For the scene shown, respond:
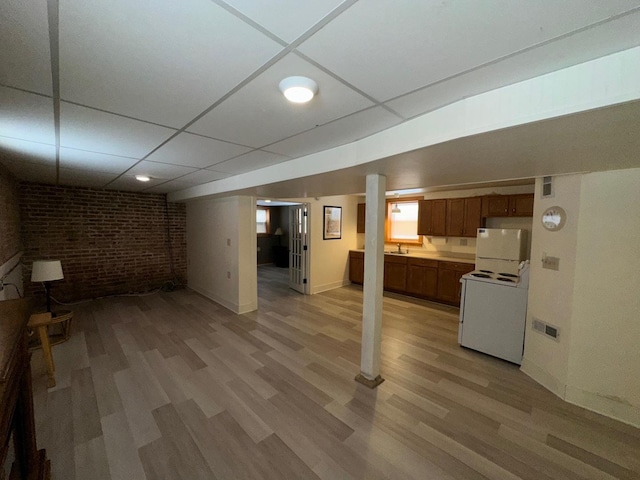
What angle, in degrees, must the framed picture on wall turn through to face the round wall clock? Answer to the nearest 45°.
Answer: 0° — it already faces it

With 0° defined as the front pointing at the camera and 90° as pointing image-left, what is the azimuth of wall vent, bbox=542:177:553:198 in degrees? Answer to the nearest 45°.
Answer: approximately 45°

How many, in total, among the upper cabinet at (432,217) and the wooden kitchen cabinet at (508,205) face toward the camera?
2

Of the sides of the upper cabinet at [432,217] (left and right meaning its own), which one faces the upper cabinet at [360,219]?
right

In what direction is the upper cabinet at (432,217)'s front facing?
toward the camera

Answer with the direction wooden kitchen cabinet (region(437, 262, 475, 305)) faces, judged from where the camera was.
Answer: facing the viewer and to the left of the viewer

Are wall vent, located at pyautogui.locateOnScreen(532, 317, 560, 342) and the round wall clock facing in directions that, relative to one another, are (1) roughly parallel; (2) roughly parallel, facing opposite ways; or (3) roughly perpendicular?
roughly parallel

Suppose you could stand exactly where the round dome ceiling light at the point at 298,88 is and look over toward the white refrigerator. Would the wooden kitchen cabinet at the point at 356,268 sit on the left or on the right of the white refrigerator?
left

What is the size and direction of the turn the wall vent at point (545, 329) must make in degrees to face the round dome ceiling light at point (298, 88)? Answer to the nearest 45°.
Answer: approximately 45° to its left

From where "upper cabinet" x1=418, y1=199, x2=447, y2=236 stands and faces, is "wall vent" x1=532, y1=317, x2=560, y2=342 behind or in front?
in front

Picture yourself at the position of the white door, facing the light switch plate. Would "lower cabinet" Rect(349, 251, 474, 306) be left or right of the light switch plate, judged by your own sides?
left

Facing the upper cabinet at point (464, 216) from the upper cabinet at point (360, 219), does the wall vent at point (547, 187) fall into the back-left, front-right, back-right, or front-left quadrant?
front-right

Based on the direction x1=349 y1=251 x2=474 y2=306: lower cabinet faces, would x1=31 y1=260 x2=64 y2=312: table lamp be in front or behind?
in front

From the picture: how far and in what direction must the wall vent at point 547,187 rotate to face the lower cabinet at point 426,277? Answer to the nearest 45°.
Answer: approximately 90° to its right

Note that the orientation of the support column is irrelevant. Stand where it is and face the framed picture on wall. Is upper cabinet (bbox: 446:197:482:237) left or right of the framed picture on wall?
right

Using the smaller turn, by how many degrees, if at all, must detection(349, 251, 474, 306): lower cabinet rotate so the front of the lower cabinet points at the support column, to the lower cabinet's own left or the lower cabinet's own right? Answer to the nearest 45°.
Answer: approximately 45° to the lower cabinet's own left
